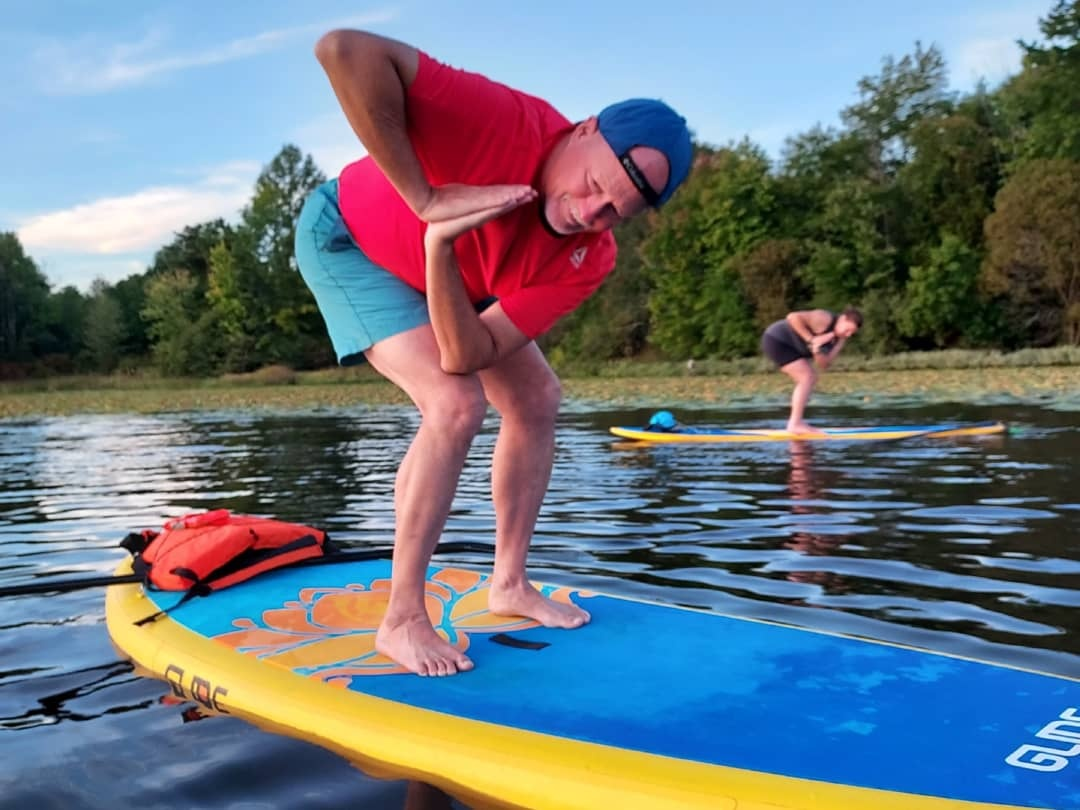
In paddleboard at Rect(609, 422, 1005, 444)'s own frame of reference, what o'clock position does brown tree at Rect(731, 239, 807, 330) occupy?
The brown tree is roughly at 9 o'clock from the paddleboard.

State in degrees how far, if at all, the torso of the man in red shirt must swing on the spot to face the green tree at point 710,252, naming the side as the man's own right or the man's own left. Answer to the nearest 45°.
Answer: approximately 135° to the man's own left

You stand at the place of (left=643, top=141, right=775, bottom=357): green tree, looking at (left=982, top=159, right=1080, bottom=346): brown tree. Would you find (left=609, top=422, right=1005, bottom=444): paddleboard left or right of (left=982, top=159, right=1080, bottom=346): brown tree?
right

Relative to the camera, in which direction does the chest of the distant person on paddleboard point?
to the viewer's right

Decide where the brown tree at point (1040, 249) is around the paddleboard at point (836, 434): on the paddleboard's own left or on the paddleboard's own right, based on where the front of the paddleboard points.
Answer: on the paddleboard's own left

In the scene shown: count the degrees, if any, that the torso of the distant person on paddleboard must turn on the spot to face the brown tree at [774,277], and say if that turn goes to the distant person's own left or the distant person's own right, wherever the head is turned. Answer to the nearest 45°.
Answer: approximately 90° to the distant person's own left

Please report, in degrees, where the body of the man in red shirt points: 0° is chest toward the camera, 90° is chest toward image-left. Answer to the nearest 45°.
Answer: approximately 315°

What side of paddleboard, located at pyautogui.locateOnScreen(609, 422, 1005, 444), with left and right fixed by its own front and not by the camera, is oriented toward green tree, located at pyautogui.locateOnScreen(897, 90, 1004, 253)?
left

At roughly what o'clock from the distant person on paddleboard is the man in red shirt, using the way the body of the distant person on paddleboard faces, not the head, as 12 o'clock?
The man in red shirt is roughly at 3 o'clock from the distant person on paddleboard.

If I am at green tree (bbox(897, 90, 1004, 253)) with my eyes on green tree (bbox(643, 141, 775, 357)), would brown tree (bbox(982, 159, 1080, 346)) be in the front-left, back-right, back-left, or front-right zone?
back-left

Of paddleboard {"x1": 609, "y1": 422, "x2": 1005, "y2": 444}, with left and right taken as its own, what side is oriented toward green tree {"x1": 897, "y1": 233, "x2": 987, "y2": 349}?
left

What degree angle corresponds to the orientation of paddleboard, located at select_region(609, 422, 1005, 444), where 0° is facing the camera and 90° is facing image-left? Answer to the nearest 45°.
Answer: approximately 270°
